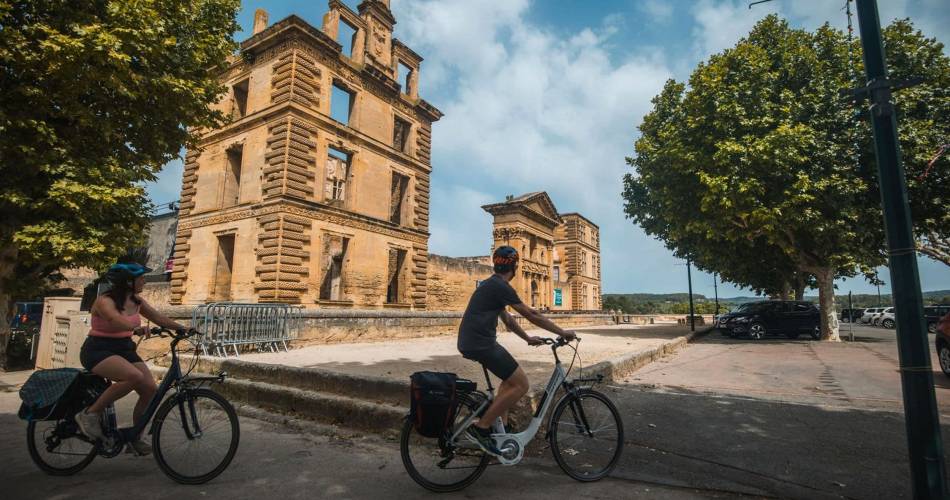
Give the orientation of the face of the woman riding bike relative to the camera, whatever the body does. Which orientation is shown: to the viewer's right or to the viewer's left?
to the viewer's right

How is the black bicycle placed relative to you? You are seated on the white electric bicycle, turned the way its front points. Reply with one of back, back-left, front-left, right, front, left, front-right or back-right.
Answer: back

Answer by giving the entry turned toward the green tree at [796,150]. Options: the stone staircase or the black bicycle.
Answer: the black bicycle

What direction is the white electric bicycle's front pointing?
to the viewer's right

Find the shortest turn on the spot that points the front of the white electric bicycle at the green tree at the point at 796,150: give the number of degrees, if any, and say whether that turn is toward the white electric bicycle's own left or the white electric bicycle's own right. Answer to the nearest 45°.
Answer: approximately 45° to the white electric bicycle's own left

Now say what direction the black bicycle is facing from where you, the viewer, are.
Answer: facing to the right of the viewer

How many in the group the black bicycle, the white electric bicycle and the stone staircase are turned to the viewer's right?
2

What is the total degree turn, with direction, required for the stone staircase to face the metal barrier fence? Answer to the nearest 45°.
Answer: approximately 135° to its right

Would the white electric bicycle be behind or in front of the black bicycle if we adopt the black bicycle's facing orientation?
in front

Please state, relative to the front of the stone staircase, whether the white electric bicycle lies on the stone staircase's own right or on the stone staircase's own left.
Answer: on the stone staircase's own left

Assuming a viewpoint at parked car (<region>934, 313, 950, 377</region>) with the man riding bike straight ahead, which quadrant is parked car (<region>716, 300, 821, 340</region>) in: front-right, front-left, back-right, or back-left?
back-right

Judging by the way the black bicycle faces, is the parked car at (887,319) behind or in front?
in front

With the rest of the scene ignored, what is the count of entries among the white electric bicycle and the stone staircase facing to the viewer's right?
1

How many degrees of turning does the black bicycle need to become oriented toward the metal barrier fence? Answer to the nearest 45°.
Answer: approximately 90° to its left
